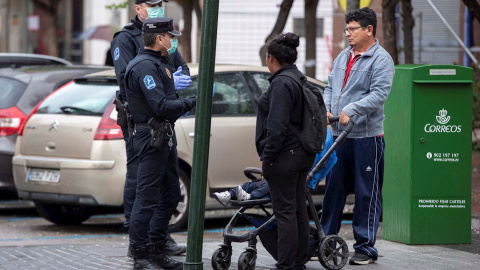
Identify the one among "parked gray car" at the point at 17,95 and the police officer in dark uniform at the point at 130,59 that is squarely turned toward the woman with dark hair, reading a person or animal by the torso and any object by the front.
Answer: the police officer in dark uniform

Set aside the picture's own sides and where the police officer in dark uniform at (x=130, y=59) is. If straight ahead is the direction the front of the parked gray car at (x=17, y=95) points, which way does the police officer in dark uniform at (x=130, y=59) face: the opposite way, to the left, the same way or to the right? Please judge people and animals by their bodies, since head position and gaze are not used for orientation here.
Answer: to the right

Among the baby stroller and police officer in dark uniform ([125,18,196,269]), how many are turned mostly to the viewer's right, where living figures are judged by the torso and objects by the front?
1

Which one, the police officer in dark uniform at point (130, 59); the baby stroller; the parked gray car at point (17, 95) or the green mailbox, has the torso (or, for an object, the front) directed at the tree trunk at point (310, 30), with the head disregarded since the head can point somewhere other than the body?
the parked gray car

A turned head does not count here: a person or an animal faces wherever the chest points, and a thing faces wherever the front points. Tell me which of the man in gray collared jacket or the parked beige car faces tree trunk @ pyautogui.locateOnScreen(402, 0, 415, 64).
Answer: the parked beige car

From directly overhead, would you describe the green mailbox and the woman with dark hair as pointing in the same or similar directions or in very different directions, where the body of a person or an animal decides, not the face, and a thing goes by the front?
very different directions

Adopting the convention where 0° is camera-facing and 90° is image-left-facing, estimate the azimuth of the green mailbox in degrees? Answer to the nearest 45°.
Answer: approximately 315°

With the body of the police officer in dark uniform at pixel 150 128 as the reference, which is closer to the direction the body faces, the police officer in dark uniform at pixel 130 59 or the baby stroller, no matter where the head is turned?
the baby stroller

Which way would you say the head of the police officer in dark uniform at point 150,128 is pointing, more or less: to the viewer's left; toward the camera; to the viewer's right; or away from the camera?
to the viewer's right

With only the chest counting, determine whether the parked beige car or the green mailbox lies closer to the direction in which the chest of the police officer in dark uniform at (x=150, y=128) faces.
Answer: the green mailbox

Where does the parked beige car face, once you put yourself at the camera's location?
facing away from the viewer and to the right of the viewer

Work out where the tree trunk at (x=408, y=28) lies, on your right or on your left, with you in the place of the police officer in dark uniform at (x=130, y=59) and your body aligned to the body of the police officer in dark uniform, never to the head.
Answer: on your left

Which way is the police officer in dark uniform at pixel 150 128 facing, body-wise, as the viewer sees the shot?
to the viewer's right

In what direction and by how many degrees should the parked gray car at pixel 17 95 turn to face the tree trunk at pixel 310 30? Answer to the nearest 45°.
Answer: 0° — it already faces it

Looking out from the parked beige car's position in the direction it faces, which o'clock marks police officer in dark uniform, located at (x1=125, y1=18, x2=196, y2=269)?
The police officer in dark uniform is roughly at 4 o'clock from the parked beige car.

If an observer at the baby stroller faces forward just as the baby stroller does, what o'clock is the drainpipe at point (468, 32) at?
The drainpipe is roughly at 5 o'clock from the baby stroller.

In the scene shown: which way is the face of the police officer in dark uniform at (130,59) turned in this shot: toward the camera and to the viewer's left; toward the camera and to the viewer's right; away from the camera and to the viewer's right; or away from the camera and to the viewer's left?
toward the camera and to the viewer's right
